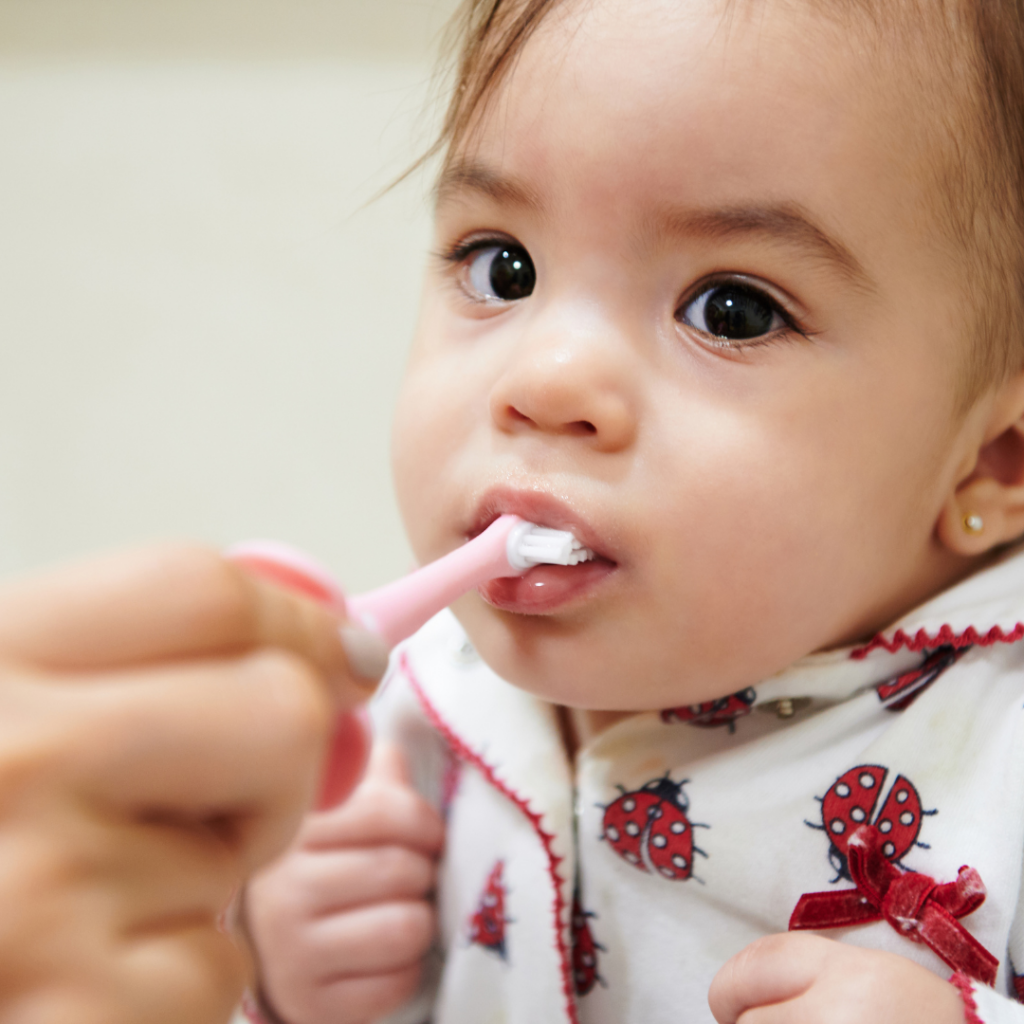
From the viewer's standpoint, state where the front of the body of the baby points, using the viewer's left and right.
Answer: facing the viewer and to the left of the viewer
